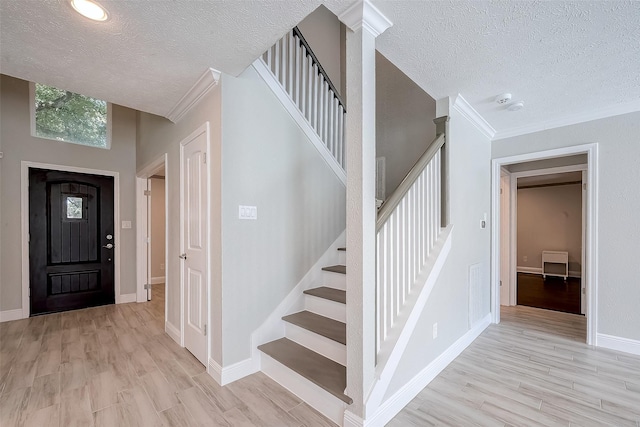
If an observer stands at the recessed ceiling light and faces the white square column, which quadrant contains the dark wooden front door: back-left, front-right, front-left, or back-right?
back-left

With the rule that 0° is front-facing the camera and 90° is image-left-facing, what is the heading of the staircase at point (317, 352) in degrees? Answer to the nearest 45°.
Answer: approximately 45°

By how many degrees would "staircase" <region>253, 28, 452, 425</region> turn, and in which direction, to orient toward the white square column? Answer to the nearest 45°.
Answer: approximately 45° to its left

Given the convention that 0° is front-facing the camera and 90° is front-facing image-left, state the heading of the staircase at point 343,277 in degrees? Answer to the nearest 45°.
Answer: approximately 45°

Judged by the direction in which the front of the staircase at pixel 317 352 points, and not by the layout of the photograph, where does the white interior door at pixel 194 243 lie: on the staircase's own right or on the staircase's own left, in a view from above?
on the staircase's own right
